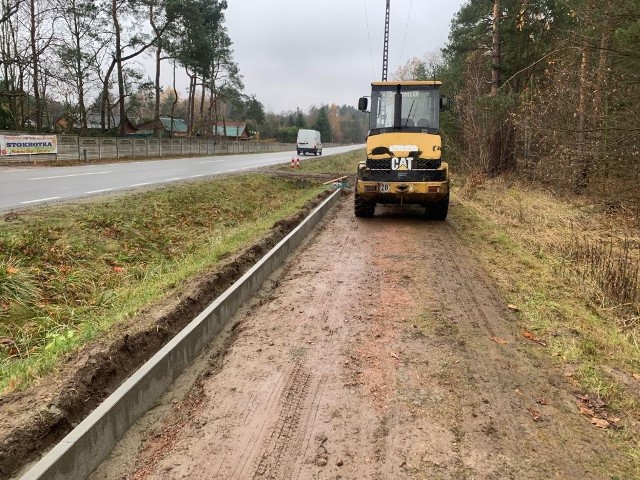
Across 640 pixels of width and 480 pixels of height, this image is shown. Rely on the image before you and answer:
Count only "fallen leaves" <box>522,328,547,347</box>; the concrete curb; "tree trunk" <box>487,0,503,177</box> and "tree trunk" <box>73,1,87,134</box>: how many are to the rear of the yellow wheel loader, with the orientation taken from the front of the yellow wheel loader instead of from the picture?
2

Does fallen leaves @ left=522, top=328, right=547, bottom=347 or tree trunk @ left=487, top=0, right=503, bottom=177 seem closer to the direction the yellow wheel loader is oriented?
the tree trunk

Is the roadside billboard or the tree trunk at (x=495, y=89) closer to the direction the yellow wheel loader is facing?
the tree trunk

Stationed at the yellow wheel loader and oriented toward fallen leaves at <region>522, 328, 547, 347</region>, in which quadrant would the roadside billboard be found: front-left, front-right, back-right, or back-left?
back-right

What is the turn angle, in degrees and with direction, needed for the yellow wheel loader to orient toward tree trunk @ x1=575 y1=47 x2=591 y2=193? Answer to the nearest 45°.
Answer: approximately 45° to its right

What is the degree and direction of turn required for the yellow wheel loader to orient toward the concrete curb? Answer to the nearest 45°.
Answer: approximately 180°

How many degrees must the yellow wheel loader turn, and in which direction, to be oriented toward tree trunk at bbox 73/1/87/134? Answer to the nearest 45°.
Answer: approximately 45° to its left

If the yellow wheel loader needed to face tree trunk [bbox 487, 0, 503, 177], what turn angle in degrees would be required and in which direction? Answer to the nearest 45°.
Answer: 0° — it already faces it

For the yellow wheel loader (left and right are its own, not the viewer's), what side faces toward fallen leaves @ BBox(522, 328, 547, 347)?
back

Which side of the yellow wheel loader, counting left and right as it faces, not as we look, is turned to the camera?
back

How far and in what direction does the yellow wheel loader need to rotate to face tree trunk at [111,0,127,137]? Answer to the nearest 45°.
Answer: approximately 45° to its left
